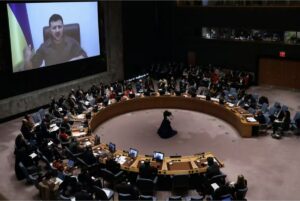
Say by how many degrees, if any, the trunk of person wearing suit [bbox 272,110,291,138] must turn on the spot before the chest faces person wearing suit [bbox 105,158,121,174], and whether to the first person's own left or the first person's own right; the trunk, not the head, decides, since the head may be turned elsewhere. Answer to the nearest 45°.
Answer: approximately 45° to the first person's own left

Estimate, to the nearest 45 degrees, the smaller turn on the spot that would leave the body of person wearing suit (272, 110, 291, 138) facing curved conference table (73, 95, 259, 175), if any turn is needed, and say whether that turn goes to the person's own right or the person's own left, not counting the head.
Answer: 0° — they already face it

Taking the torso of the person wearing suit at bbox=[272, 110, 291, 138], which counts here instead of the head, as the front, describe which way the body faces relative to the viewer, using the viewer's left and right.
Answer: facing to the left of the viewer

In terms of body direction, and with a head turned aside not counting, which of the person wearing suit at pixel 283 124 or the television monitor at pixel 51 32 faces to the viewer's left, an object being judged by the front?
the person wearing suit

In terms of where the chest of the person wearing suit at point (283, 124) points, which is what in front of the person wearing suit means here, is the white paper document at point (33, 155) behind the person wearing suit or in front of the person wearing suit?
in front

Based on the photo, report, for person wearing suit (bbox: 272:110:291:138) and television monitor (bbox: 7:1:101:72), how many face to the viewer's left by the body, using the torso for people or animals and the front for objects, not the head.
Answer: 1

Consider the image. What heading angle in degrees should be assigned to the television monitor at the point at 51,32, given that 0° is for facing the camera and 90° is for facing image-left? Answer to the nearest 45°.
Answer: approximately 315°

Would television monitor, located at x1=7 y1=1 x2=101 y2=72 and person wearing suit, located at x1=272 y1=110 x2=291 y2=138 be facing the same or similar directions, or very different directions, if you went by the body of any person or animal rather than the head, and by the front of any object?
very different directions

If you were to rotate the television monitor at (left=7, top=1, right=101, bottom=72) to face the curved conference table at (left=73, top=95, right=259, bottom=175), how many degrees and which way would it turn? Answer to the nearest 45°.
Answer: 0° — it already faces it

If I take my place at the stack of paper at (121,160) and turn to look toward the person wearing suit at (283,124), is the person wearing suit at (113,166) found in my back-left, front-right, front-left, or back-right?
back-right

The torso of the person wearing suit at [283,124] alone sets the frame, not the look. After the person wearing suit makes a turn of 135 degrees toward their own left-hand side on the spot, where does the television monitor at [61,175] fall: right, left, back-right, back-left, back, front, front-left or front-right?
right
